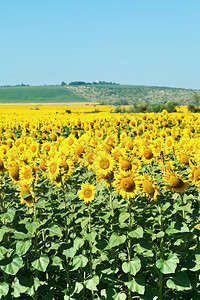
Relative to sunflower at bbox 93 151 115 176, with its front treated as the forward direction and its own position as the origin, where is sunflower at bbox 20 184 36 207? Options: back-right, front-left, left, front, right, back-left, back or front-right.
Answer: right

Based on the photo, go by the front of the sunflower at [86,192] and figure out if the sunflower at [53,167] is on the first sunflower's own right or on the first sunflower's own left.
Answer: on the first sunflower's own right

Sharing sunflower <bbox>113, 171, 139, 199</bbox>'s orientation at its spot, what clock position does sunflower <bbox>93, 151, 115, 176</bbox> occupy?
sunflower <bbox>93, 151, 115, 176</bbox> is roughly at 5 o'clock from sunflower <bbox>113, 171, 139, 199</bbox>.

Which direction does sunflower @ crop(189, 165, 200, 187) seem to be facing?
toward the camera

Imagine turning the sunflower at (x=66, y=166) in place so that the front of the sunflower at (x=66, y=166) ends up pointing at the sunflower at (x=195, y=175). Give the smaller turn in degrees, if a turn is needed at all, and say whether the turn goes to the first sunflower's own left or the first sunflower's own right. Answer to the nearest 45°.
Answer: approximately 90° to the first sunflower's own left

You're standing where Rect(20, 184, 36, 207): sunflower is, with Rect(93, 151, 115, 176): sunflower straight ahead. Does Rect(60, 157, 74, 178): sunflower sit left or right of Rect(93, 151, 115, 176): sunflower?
left

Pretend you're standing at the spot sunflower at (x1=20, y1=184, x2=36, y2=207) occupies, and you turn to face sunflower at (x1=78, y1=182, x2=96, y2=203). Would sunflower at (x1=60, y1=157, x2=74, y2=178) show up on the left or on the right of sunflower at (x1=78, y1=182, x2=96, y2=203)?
left

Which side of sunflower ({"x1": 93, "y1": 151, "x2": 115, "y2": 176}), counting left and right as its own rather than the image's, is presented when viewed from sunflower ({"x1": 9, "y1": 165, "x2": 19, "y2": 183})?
right

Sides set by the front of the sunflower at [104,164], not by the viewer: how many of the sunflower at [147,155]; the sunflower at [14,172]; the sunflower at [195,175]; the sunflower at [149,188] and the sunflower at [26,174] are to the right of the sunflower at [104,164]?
2

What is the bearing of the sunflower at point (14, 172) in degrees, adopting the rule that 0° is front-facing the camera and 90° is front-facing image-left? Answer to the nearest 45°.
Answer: approximately 45°

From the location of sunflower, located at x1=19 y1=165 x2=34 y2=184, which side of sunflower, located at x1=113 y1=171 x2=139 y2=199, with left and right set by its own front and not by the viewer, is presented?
right

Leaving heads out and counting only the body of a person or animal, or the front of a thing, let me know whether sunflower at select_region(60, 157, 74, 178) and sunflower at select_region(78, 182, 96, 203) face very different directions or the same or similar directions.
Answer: same or similar directions

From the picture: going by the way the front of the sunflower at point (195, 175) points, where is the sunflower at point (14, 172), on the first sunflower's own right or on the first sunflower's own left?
on the first sunflower's own right

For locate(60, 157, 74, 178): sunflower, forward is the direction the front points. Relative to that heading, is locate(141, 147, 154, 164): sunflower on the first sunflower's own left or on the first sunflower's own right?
on the first sunflower's own left
